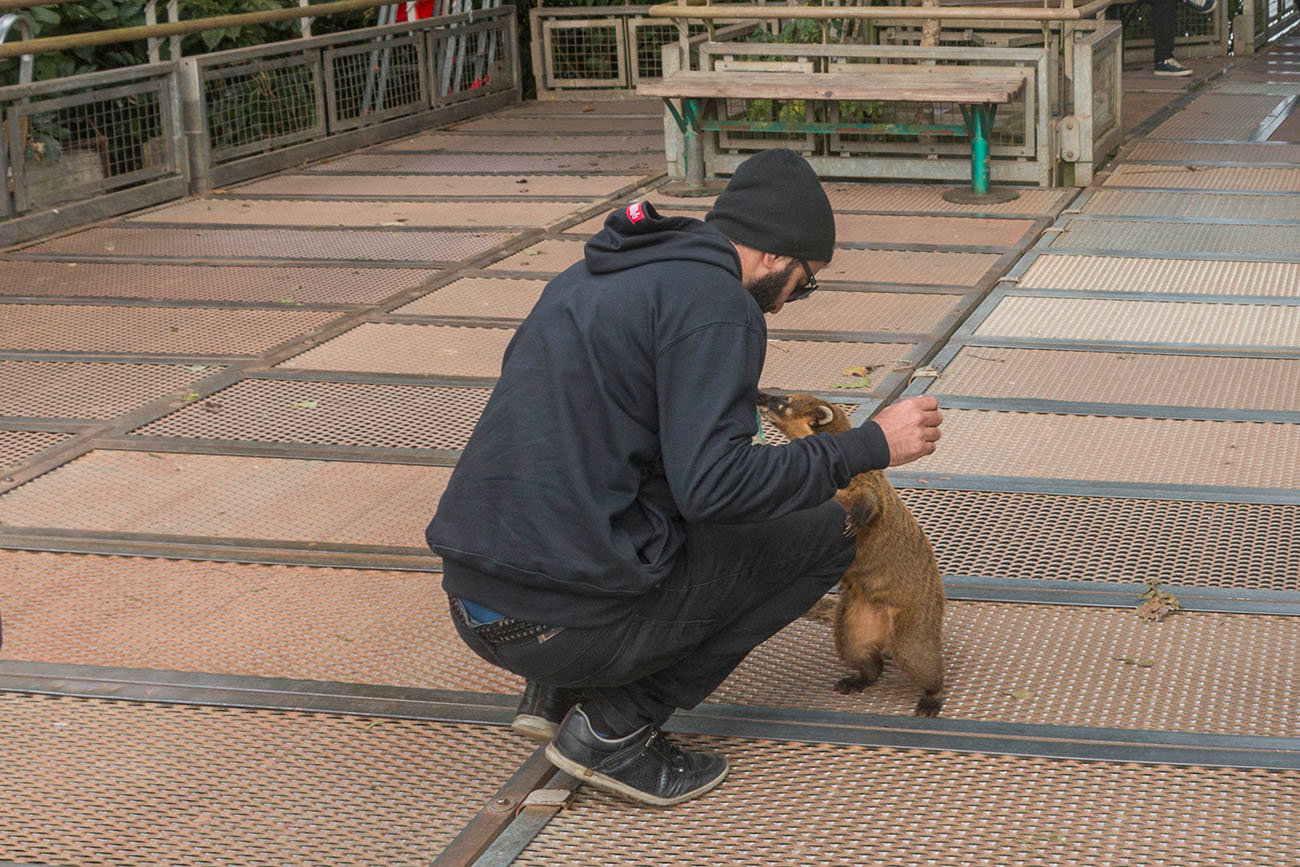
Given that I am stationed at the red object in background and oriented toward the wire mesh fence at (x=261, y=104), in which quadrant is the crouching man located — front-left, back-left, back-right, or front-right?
front-left

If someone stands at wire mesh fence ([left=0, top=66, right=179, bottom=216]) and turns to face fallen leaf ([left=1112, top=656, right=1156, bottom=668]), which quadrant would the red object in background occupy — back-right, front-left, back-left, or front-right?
back-left

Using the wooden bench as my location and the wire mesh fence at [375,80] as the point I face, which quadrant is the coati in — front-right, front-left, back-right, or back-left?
back-left

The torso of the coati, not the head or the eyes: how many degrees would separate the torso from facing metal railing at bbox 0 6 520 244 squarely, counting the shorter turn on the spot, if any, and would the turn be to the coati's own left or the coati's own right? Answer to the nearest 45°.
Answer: approximately 45° to the coati's own right

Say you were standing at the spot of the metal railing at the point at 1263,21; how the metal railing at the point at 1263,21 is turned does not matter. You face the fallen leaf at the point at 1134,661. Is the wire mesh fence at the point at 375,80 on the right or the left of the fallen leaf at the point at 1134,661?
right

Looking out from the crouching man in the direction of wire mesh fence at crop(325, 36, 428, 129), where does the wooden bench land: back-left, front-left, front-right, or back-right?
front-right

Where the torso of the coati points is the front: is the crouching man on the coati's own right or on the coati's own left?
on the coati's own left

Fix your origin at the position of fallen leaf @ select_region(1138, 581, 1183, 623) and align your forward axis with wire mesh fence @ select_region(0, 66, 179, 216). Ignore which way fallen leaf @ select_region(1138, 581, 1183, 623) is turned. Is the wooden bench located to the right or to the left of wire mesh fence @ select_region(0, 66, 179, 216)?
right

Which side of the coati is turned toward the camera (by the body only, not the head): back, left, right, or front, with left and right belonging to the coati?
left

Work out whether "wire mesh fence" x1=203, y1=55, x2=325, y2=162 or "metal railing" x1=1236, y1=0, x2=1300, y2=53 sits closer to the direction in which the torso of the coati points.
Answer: the wire mesh fence

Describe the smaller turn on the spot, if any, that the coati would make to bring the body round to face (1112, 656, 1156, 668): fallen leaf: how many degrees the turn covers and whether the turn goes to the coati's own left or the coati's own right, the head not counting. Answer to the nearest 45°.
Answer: approximately 135° to the coati's own right

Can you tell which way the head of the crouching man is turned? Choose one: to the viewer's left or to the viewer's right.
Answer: to the viewer's right

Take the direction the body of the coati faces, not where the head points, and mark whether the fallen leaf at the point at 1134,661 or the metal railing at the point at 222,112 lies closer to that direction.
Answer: the metal railing

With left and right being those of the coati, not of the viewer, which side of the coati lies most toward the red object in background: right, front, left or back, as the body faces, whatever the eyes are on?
right
